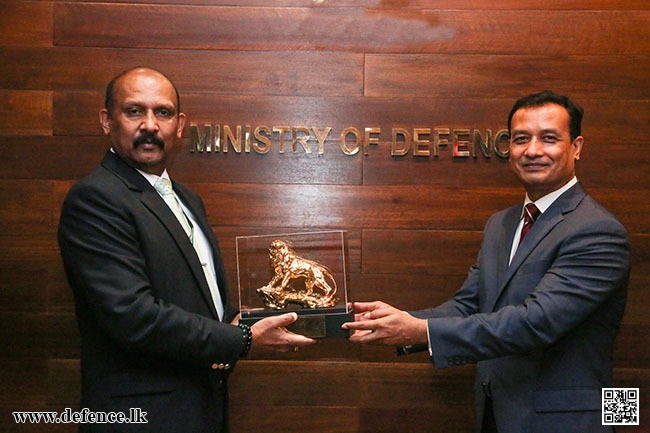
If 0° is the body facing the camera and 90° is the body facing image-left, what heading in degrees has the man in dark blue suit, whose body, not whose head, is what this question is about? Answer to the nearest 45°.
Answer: approximately 45°

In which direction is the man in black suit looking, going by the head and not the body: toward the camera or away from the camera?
toward the camera

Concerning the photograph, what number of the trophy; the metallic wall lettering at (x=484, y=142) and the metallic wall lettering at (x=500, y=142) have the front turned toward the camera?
3

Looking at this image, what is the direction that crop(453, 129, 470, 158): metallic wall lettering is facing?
toward the camera

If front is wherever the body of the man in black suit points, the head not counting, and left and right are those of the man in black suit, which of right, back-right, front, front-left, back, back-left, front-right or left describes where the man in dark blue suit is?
front-left

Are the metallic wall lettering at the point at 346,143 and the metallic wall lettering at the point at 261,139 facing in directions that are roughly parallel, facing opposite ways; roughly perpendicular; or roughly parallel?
roughly parallel

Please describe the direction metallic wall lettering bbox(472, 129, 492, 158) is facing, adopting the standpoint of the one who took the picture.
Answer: facing the viewer

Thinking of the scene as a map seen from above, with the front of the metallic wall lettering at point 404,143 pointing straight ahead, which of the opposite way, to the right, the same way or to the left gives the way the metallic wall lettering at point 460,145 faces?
the same way

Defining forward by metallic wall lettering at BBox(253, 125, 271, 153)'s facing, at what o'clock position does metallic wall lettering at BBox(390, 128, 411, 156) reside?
metallic wall lettering at BBox(390, 128, 411, 156) is roughly at 9 o'clock from metallic wall lettering at BBox(253, 125, 271, 153).

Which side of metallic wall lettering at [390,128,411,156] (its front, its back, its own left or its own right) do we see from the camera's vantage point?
front

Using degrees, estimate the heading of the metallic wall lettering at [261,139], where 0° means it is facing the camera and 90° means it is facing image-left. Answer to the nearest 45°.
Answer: approximately 0°

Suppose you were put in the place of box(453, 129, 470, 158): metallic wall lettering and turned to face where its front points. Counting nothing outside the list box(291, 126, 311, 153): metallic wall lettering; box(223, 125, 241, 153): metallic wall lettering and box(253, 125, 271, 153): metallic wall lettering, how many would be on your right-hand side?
3

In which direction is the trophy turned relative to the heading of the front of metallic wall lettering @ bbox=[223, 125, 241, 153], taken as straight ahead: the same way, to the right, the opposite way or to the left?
the same way

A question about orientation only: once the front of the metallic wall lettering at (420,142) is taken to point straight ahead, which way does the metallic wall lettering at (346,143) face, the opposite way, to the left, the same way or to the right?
the same way

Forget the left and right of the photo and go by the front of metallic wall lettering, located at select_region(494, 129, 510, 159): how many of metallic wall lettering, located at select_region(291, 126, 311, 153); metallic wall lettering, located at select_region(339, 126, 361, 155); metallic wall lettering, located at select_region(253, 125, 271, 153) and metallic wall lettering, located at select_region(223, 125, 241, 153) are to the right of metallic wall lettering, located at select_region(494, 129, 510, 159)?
4

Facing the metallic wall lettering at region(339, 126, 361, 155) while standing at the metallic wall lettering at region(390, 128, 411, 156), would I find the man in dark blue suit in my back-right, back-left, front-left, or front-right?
back-left

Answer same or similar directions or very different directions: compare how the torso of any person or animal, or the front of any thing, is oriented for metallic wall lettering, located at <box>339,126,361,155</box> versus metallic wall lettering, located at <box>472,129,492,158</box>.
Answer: same or similar directions

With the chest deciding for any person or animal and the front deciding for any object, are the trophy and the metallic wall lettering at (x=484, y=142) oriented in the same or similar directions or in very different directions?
same or similar directions

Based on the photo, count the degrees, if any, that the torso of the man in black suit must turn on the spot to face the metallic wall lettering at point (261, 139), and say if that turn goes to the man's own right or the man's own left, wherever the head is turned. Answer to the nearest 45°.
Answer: approximately 90° to the man's own left

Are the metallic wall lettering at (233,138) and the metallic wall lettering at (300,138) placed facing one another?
no

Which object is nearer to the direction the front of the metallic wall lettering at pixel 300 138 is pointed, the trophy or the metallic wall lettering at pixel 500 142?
the trophy
